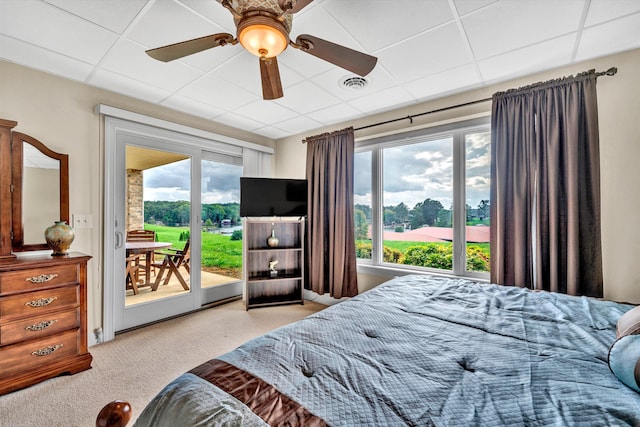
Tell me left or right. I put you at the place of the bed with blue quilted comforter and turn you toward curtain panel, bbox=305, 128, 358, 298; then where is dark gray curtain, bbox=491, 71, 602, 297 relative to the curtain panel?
right

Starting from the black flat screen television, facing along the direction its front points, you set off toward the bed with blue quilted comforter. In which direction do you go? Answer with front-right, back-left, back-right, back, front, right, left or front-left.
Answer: front

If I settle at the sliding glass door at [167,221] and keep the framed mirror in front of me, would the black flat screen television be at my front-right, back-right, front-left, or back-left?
back-left

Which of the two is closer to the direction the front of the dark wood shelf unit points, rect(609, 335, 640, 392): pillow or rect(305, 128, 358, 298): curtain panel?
the pillow

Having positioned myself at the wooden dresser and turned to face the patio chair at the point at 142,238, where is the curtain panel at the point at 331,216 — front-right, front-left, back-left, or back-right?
front-right

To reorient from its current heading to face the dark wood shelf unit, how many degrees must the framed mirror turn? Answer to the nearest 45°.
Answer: approximately 45° to its left

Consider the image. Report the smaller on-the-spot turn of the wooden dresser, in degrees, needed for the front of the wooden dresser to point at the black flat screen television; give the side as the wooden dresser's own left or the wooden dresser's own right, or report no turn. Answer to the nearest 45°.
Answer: approximately 45° to the wooden dresser's own left

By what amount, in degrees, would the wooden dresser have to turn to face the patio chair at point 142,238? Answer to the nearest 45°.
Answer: approximately 90° to its left

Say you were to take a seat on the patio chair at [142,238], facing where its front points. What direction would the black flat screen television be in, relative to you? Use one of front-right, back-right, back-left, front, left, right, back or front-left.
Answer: left

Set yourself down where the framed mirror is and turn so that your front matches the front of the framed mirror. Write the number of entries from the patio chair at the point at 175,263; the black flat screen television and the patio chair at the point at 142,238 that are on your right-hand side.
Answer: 0

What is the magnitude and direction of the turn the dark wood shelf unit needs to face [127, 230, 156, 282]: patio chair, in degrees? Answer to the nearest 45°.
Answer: approximately 90° to its right

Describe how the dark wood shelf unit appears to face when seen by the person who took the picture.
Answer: facing the viewer

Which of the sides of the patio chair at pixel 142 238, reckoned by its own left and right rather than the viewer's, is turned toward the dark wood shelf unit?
left

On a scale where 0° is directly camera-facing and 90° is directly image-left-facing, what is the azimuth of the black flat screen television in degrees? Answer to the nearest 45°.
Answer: approximately 0°

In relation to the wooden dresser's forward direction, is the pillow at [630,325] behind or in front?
in front

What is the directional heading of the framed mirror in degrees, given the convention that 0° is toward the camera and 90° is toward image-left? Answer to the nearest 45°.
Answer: approximately 315°

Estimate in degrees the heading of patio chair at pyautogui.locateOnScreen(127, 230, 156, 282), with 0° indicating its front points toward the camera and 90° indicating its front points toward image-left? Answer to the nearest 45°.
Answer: approximately 0°

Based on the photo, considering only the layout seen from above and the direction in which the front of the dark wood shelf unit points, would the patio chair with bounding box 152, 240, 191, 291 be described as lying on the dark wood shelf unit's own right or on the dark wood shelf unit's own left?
on the dark wood shelf unit's own right

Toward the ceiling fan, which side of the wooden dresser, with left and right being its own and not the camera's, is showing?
front
